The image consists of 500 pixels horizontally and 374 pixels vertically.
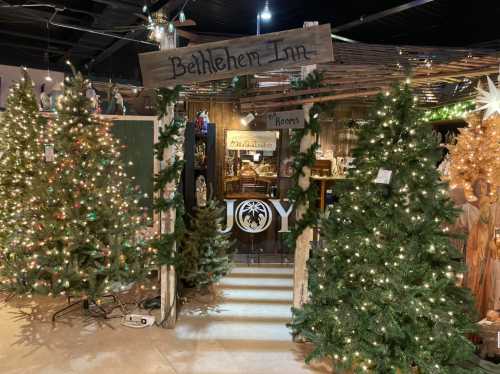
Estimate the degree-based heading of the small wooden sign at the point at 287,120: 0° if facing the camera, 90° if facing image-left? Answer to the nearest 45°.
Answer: approximately 0°

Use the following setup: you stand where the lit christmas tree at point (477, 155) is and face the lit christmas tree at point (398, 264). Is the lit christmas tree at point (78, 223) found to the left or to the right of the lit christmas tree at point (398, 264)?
right

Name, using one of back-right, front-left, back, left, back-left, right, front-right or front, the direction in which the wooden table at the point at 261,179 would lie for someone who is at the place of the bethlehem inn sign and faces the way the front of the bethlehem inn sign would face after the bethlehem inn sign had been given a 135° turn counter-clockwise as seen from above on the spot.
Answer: front-left

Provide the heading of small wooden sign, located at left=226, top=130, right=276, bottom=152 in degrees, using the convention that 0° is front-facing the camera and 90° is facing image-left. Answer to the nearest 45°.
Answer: approximately 0°
